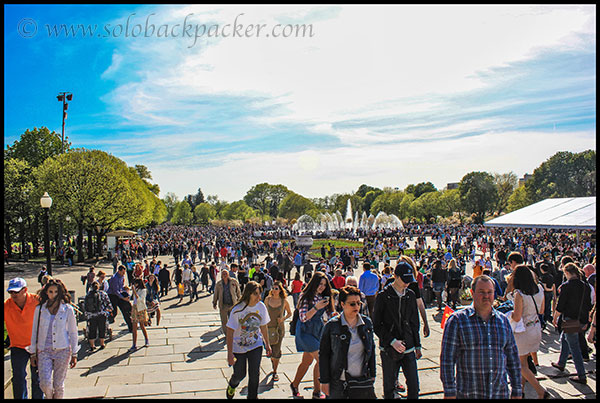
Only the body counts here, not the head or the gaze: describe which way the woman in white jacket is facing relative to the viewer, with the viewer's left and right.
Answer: facing the viewer

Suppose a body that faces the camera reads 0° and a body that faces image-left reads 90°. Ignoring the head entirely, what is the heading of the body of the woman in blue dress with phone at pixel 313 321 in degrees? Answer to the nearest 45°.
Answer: approximately 315°

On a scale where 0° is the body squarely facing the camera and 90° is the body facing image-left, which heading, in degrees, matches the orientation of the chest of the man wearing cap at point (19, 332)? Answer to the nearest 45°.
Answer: approximately 0°

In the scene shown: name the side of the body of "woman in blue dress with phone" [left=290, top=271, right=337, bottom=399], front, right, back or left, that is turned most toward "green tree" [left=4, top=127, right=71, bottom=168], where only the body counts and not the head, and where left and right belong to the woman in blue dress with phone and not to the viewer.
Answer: back

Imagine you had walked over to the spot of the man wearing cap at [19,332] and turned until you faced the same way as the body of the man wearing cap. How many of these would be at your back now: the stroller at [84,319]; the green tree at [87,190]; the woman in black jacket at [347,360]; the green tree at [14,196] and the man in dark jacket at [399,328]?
3

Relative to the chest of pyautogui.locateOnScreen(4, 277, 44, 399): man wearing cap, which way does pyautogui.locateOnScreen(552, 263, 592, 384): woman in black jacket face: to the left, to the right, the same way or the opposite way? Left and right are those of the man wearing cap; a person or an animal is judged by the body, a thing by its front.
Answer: the opposite way

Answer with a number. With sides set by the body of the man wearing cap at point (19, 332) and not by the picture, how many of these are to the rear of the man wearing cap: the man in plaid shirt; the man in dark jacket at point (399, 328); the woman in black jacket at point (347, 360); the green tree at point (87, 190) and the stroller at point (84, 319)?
2

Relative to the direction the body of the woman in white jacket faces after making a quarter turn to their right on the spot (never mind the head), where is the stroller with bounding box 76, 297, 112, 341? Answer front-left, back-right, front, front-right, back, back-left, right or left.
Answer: right

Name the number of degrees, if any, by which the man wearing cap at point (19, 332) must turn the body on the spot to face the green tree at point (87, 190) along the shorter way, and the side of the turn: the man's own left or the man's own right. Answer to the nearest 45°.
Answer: approximately 180°
